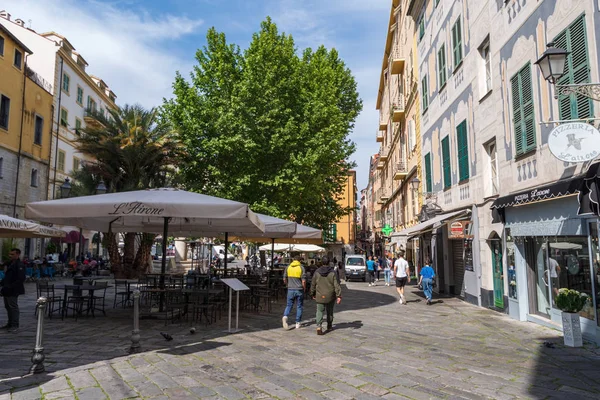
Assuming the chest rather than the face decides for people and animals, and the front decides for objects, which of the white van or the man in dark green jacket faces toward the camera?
the white van

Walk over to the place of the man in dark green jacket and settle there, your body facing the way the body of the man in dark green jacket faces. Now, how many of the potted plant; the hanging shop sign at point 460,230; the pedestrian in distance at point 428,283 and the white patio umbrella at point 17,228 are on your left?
1

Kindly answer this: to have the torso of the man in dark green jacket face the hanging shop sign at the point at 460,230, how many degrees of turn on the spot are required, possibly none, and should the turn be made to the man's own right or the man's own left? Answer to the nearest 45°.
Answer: approximately 45° to the man's own right

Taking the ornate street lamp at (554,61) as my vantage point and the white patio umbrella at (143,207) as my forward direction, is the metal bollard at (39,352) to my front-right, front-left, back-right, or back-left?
front-left

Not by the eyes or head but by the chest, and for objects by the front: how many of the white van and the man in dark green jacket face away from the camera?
1

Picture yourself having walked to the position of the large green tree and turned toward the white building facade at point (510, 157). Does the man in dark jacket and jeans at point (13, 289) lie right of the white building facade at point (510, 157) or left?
right

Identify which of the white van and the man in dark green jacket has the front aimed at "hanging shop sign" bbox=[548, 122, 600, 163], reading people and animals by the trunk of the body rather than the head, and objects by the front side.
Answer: the white van

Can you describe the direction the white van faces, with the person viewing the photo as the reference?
facing the viewer

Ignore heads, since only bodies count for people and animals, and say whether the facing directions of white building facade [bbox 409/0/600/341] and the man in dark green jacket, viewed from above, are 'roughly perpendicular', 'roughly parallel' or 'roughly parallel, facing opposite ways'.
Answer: roughly perpendicular

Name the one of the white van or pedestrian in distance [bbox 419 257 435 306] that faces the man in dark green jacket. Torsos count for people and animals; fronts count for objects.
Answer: the white van
